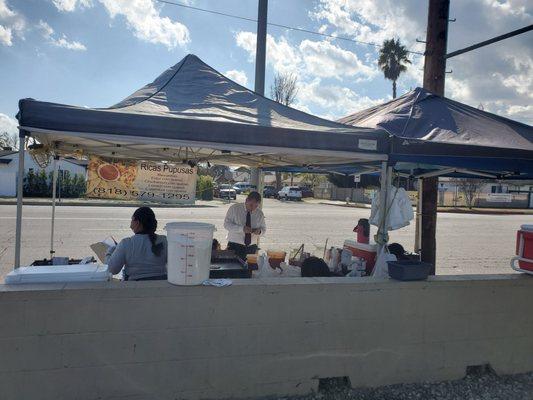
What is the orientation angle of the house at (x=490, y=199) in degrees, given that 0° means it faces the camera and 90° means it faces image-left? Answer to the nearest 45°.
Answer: approximately 0°

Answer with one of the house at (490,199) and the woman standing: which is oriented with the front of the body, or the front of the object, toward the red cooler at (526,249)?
the house

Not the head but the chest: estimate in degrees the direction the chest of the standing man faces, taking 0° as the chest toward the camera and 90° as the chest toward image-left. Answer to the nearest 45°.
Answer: approximately 0°

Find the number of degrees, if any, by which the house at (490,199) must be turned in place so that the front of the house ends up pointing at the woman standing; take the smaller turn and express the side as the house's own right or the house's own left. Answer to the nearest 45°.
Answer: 0° — it already faces them

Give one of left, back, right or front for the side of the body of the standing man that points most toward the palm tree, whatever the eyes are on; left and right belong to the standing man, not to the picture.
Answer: back

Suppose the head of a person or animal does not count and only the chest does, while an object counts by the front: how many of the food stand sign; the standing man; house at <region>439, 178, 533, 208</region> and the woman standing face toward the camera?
3

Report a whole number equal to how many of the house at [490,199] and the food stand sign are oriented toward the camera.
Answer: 2

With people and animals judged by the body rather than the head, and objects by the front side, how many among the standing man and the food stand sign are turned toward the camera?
2

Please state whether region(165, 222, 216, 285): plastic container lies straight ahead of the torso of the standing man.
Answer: yes
